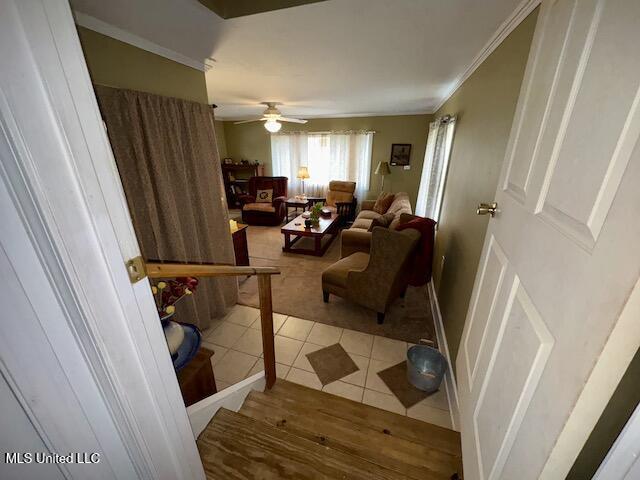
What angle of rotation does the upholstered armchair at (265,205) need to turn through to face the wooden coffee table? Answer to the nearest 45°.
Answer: approximately 45° to its left

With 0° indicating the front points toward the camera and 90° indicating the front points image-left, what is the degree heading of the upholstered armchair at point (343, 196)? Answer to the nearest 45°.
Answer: approximately 45°

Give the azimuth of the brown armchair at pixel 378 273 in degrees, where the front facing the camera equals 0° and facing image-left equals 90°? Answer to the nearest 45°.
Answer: approximately 135°

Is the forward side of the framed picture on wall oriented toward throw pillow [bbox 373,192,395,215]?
yes

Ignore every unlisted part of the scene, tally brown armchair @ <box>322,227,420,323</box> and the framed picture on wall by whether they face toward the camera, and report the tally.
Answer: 1

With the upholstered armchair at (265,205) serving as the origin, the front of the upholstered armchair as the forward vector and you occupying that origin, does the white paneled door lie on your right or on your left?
on your left
